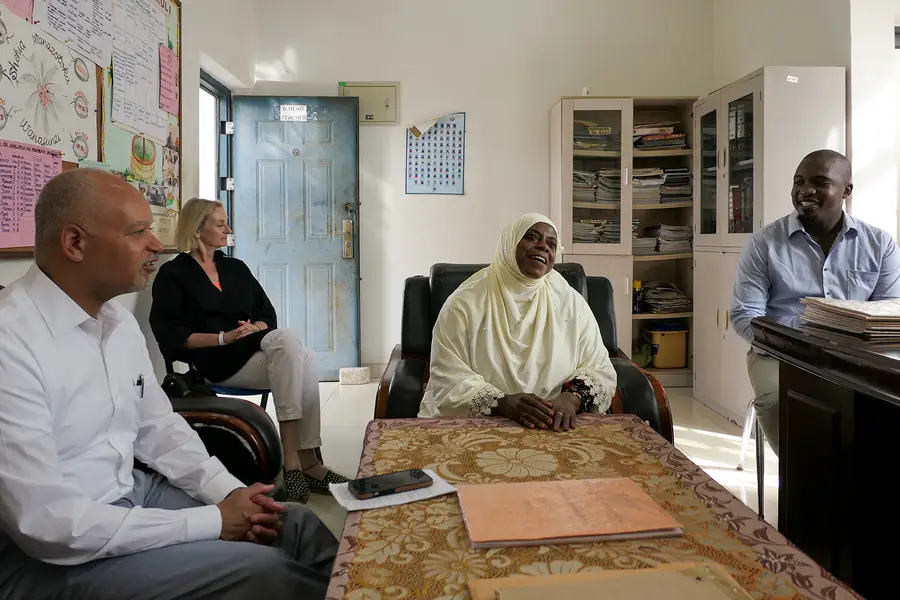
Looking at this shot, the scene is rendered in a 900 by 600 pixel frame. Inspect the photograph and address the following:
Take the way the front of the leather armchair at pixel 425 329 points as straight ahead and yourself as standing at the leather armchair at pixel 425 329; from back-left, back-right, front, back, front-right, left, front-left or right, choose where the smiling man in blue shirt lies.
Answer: left

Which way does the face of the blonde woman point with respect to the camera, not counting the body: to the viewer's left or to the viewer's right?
to the viewer's right

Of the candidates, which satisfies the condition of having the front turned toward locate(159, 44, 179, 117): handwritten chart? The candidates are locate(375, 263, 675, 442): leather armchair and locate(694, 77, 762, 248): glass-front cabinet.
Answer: the glass-front cabinet

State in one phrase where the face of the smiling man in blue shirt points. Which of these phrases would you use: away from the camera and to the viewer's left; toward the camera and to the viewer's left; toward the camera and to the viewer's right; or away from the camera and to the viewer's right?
toward the camera and to the viewer's left

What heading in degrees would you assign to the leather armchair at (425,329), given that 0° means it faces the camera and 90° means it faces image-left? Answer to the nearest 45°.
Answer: approximately 0°

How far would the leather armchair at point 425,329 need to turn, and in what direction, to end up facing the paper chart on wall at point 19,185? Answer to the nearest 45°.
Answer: approximately 45° to its right

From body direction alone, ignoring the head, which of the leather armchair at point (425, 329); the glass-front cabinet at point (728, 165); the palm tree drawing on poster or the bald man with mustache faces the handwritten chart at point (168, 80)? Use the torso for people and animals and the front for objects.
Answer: the glass-front cabinet
